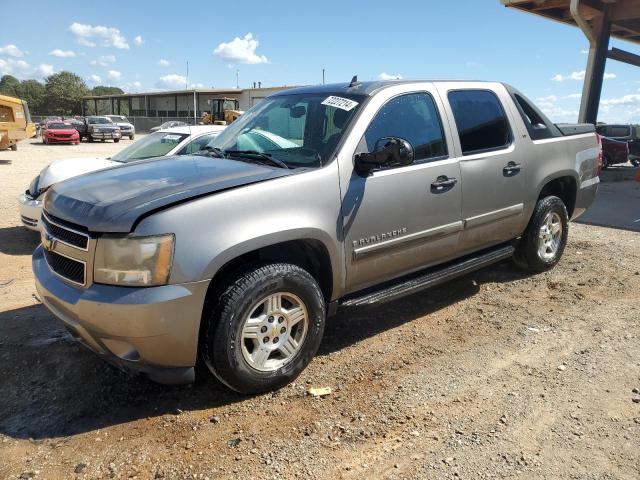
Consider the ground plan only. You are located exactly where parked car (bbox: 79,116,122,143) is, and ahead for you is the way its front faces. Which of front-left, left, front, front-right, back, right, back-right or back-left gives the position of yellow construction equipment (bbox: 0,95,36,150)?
front-right

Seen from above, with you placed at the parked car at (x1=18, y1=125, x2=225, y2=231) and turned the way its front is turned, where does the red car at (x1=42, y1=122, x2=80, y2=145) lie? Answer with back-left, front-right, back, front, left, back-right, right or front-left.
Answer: back-right

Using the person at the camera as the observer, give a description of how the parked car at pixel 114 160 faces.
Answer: facing the viewer and to the left of the viewer

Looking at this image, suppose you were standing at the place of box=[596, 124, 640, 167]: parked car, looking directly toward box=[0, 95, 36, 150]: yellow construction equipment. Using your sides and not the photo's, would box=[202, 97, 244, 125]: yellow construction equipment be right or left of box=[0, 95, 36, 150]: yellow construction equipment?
right

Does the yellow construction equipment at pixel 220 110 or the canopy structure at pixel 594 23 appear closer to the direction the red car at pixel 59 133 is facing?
the canopy structure

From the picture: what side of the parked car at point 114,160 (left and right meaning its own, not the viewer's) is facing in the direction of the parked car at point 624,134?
back

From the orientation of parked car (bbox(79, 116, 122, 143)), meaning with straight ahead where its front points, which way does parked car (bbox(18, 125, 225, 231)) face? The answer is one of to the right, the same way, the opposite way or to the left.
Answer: to the right

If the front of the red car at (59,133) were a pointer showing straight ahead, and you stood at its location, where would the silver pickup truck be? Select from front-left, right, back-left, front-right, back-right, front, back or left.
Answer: front

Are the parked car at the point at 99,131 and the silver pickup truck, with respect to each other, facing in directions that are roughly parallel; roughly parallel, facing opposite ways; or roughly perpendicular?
roughly perpendicular

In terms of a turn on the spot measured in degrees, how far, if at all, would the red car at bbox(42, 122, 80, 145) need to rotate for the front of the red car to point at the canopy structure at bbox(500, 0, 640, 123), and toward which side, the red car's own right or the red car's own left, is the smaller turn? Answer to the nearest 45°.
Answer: approximately 45° to the red car's own left

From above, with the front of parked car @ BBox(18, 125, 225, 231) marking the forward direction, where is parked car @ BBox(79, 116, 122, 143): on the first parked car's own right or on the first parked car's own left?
on the first parked car's own right

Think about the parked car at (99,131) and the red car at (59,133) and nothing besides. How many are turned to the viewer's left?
0

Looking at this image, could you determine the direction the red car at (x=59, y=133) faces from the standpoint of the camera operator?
facing the viewer

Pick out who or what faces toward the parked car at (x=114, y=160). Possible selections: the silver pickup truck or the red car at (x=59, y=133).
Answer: the red car

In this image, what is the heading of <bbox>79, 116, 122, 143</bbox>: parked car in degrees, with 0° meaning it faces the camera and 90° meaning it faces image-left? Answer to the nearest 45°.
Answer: approximately 315°

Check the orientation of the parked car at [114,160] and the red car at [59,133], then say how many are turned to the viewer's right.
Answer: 0
